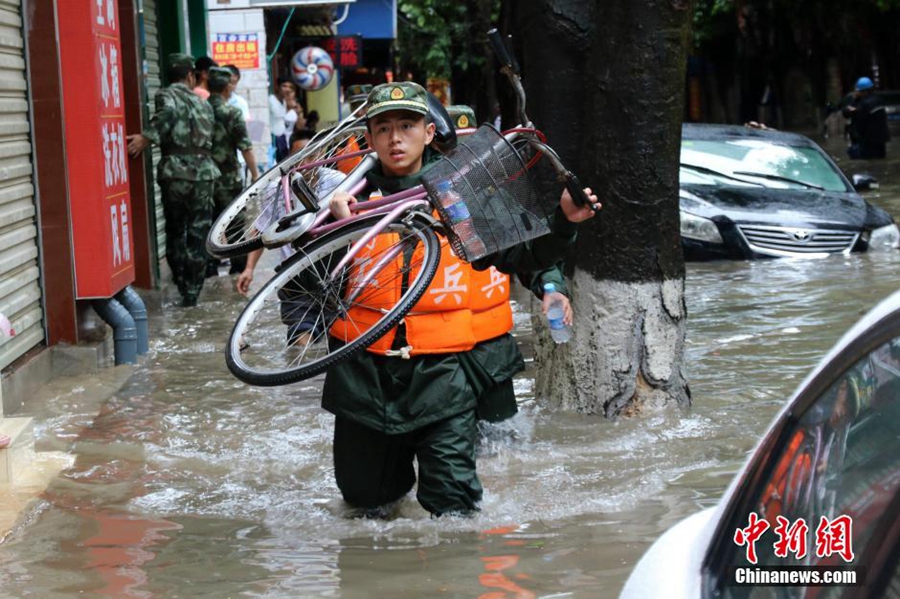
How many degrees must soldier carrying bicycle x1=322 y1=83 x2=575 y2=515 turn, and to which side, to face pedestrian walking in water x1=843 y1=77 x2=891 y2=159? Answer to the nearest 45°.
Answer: approximately 180°

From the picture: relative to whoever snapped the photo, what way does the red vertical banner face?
facing the viewer and to the right of the viewer

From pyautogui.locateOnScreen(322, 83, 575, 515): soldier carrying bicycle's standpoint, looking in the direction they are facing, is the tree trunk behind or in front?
behind

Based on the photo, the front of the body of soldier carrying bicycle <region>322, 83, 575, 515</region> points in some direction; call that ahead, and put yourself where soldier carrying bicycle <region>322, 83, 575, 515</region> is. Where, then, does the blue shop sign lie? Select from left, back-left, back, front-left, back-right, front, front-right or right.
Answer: back

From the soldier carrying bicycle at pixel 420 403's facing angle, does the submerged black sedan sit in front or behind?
behind

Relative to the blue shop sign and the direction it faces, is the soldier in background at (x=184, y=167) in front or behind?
in front

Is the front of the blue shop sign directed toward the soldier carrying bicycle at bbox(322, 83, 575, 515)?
yes

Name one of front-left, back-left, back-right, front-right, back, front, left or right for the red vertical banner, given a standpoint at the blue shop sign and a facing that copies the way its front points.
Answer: front

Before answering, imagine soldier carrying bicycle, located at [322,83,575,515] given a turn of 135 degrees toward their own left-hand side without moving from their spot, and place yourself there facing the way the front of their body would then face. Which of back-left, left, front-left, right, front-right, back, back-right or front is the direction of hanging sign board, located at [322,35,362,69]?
front-left

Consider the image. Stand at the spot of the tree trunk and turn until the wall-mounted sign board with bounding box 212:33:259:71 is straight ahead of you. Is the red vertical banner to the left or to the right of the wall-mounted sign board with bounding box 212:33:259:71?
left

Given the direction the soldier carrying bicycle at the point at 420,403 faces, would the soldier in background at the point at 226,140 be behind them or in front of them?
behind

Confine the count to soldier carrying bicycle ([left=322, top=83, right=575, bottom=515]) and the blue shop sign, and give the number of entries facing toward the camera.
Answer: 2

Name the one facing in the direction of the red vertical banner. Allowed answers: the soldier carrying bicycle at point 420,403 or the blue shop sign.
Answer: the blue shop sign

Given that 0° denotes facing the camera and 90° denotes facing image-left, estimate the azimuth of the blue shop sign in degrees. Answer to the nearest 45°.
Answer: approximately 0°

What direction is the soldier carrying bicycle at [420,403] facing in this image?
toward the camera
